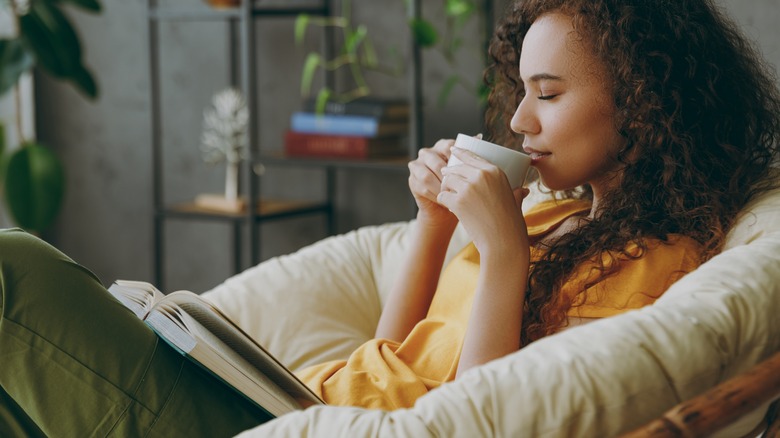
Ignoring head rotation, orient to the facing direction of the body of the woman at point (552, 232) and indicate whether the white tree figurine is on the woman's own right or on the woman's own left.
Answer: on the woman's own right

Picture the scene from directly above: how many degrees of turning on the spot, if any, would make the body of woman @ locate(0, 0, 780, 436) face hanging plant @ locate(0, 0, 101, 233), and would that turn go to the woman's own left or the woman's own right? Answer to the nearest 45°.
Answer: approximately 45° to the woman's own right

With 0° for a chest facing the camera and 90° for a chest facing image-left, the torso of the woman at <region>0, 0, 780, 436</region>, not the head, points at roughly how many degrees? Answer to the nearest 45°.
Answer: approximately 90°

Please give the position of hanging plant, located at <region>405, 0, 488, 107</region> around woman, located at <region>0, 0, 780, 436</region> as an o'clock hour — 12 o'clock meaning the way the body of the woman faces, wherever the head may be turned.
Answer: The hanging plant is roughly at 3 o'clock from the woman.

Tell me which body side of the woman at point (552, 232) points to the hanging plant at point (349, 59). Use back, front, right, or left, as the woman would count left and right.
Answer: right

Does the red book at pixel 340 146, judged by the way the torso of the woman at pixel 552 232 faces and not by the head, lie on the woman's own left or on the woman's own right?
on the woman's own right

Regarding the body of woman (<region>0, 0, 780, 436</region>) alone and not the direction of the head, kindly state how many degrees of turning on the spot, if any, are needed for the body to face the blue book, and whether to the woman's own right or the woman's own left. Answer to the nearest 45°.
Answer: approximately 90° to the woman's own right
